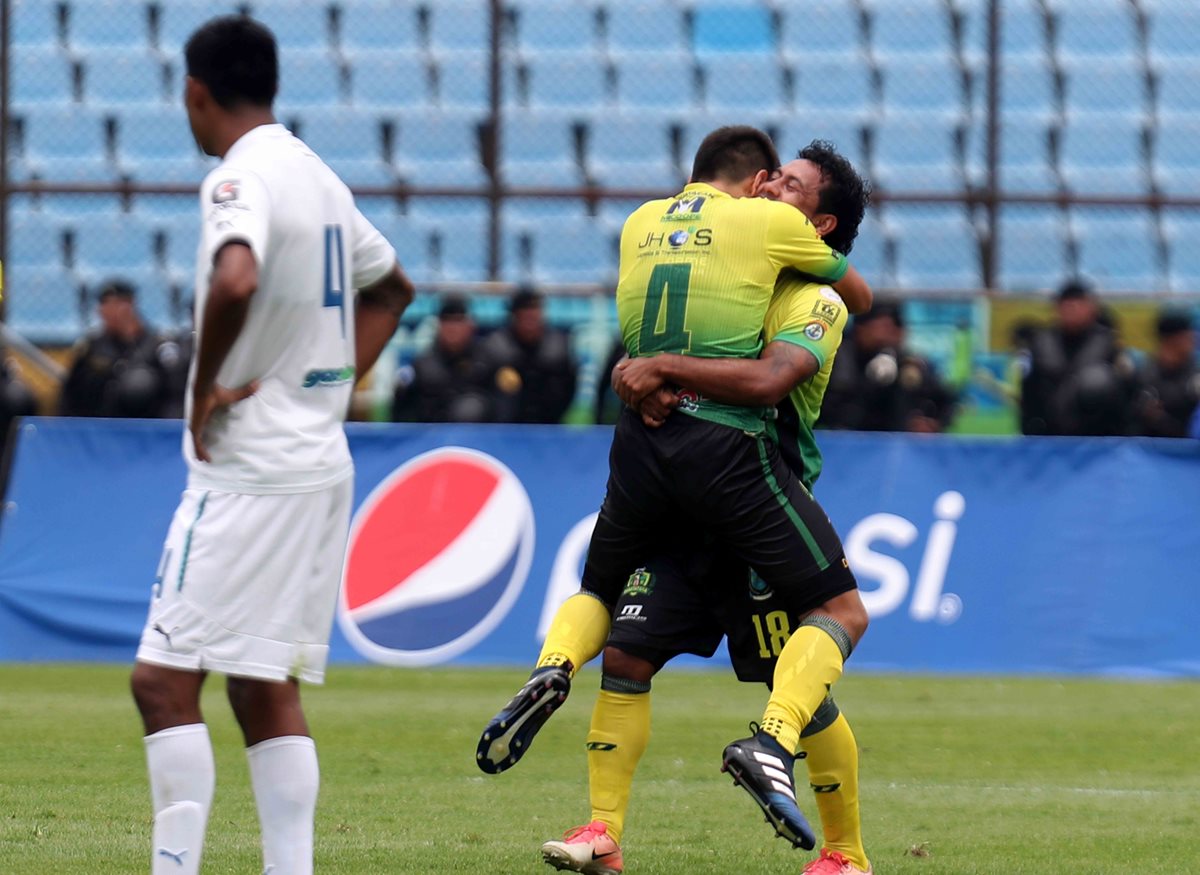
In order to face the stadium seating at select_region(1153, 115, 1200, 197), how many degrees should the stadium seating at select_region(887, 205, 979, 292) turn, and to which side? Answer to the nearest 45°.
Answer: approximately 135° to its left

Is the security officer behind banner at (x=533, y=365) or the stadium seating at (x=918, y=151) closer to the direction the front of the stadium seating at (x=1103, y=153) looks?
the security officer behind banner

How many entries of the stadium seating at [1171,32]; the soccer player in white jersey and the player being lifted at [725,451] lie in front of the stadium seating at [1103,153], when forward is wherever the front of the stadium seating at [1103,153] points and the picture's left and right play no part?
2

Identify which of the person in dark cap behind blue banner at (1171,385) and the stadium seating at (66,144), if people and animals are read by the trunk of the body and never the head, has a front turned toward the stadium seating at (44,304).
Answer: the stadium seating at (66,144)

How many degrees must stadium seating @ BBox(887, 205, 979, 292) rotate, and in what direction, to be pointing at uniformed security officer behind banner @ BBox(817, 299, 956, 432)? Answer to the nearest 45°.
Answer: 0° — it already faces them

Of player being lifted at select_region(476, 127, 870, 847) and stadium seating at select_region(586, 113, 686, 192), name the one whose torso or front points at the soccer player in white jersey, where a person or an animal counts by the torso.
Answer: the stadium seating

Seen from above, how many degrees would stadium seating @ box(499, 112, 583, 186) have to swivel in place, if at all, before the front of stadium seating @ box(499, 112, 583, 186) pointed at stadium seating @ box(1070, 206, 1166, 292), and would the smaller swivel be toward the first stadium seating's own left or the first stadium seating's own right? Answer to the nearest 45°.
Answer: approximately 90° to the first stadium seating's own left

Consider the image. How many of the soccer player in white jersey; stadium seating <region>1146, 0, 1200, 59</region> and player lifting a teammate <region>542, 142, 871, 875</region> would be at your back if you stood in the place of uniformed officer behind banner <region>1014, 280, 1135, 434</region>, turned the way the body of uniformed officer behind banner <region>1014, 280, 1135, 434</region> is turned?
1

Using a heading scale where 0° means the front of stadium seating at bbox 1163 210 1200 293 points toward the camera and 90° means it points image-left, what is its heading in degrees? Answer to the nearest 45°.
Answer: approximately 0°
